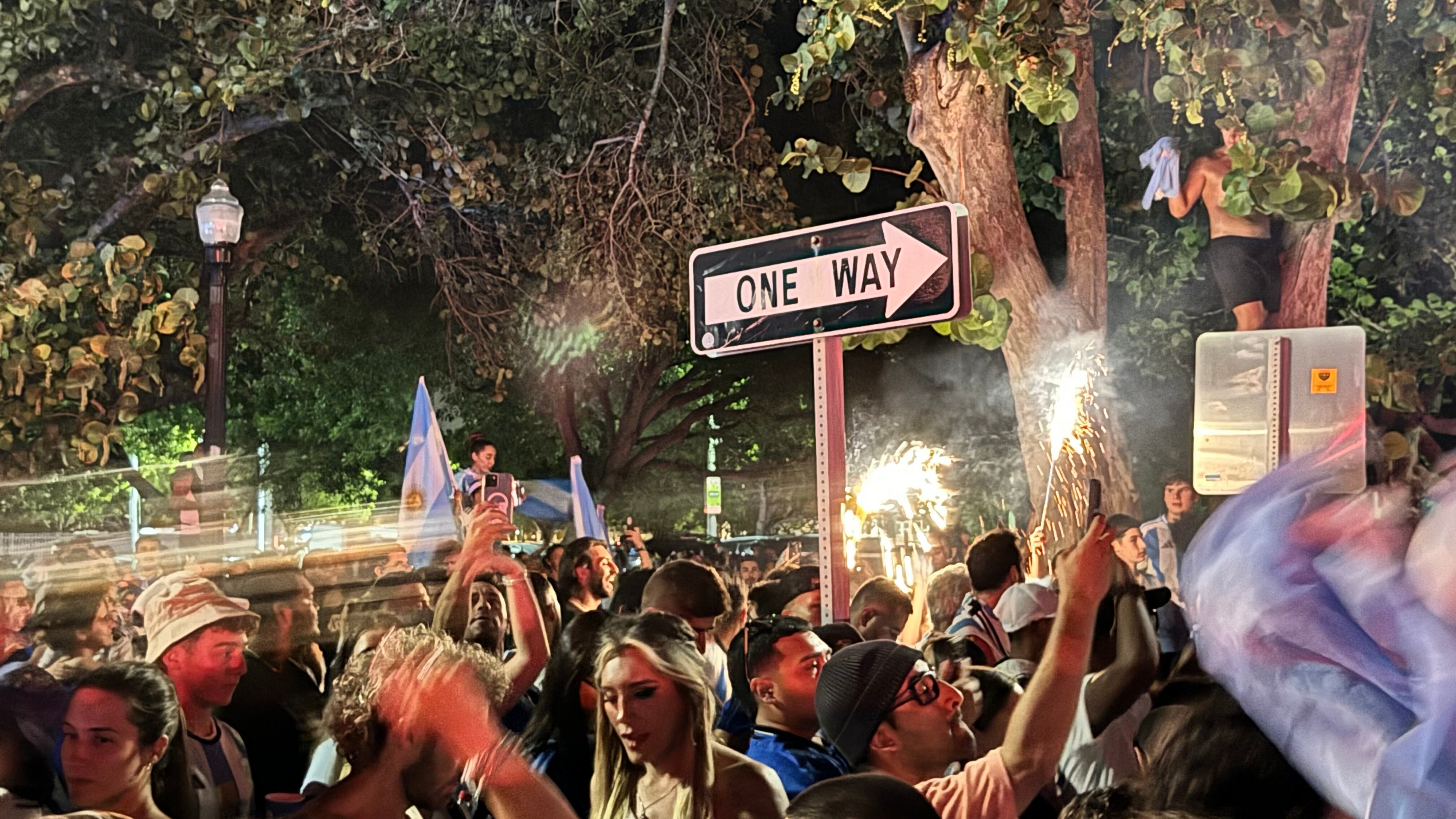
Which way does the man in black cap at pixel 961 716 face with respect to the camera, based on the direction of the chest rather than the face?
to the viewer's right

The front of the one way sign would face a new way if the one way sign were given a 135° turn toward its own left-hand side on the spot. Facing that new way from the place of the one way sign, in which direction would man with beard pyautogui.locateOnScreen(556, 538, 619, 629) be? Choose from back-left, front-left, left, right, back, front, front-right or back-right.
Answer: back-left

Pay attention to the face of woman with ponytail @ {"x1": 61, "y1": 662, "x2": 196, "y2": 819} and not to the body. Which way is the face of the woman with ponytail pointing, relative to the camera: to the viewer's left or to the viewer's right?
to the viewer's left

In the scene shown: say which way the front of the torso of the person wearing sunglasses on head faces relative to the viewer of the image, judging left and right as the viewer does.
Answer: facing to the right of the viewer

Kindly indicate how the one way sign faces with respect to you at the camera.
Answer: facing the viewer and to the left of the viewer
